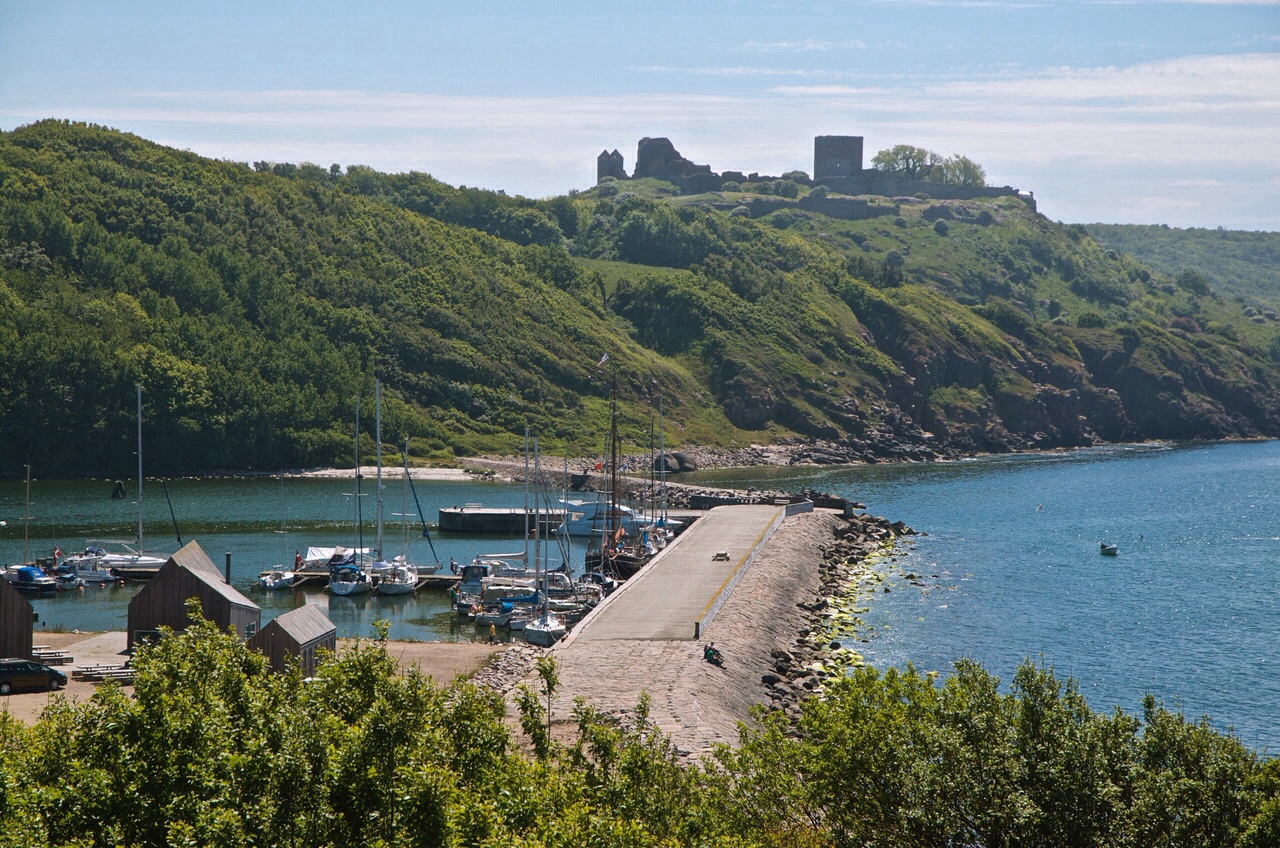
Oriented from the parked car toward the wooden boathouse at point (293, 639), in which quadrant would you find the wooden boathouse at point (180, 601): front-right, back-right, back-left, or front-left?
front-left

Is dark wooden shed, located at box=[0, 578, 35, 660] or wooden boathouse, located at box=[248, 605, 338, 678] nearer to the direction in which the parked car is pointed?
the wooden boathouse

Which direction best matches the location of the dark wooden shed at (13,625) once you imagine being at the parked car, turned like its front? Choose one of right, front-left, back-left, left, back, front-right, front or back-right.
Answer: left

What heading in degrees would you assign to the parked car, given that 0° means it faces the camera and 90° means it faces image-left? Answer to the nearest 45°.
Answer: approximately 270°

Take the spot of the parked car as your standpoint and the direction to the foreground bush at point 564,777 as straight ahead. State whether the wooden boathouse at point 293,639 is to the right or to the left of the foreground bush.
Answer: left

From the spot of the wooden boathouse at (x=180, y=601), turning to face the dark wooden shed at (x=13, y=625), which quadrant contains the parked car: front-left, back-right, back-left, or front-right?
front-left

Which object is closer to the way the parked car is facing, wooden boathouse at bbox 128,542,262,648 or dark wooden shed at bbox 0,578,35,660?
the wooden boathouse

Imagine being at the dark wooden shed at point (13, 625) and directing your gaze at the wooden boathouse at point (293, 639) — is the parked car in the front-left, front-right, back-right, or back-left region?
front-right
